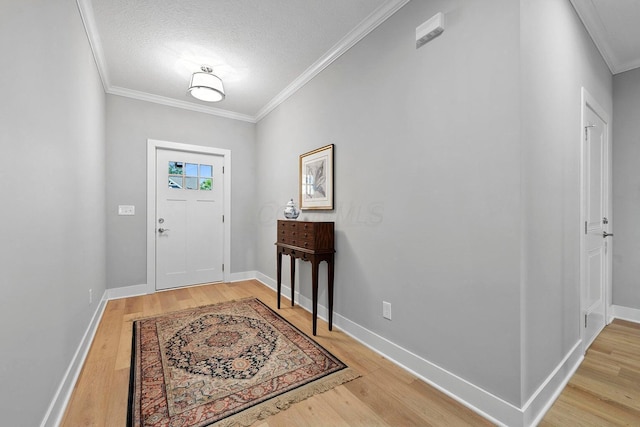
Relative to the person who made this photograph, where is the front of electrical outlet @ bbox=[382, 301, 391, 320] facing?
facing the viewer and to the left of the viewer

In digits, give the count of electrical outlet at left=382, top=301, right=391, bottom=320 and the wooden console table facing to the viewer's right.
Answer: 0

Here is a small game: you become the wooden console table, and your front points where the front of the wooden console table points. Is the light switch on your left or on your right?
on your right

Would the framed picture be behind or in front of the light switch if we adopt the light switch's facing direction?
in front

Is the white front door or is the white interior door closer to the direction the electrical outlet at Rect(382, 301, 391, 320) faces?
the white front door

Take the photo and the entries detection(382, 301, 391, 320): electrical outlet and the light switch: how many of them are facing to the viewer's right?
0

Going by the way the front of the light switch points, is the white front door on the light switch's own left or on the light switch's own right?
on the light switch's own left

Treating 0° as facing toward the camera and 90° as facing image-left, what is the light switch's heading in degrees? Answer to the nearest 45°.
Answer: approximately 0°

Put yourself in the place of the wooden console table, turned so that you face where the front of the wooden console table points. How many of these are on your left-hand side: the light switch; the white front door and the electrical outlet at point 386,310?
1

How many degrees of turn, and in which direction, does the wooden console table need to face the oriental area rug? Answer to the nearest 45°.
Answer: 0° — it already faces it

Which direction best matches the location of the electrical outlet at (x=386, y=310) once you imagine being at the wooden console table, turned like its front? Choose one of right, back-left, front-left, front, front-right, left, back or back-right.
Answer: left

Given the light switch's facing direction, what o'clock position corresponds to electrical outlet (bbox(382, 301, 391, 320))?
The electrical outlet is roughly at 11 o'clock from the light switch.

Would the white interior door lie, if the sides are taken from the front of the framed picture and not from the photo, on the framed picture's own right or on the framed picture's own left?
on the framed picture's own left

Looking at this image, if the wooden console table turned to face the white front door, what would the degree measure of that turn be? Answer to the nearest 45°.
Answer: approximately 90° to its right
